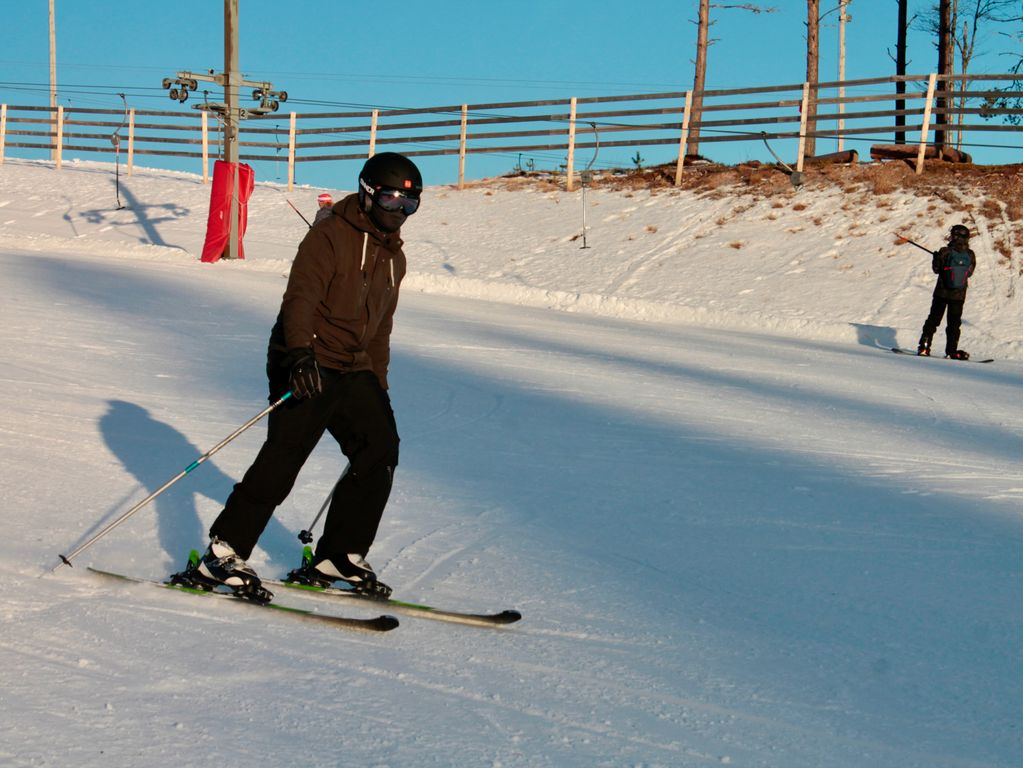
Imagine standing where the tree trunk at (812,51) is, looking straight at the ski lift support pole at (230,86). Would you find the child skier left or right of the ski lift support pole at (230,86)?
left

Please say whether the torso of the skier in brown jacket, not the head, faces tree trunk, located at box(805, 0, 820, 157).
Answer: no

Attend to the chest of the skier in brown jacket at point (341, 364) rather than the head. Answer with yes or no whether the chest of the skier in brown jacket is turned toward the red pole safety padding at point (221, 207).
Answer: no

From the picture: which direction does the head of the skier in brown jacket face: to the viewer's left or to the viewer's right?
to the viewer's right

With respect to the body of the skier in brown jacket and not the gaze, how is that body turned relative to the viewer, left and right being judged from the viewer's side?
facing the viewer and to the right of the viewer

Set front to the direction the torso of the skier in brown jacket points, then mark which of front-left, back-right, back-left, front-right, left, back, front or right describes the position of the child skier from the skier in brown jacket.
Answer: left

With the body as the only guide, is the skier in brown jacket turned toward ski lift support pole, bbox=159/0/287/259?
no
